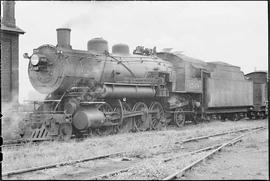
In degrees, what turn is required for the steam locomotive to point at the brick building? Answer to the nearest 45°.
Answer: approximately 90° to its right

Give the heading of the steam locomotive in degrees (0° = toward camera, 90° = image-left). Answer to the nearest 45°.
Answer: approximately 45°

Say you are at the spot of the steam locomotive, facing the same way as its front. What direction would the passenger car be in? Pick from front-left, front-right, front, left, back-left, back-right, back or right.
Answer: back

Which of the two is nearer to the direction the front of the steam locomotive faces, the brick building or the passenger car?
the brick building
